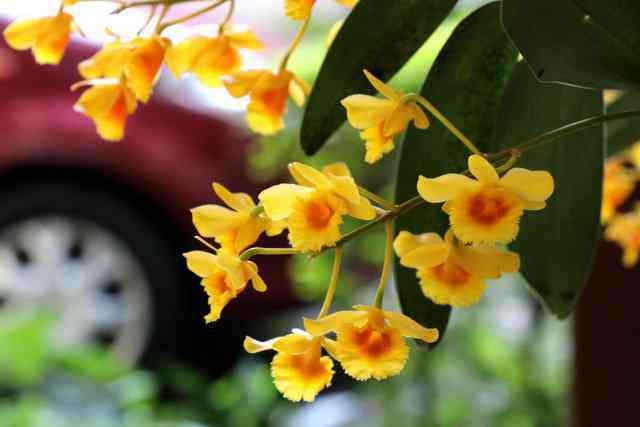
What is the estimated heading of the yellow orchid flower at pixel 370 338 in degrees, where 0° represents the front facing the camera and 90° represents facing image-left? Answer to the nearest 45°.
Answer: approximately 0°

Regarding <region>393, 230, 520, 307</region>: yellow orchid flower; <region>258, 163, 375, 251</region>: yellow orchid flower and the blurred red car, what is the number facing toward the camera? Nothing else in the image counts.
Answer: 2

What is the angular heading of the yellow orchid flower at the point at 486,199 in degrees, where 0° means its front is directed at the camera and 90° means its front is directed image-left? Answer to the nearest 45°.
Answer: approximately 0°
